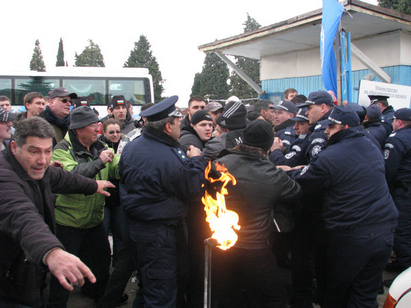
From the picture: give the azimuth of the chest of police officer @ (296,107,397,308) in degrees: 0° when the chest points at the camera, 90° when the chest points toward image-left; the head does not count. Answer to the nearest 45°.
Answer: approximately 135°

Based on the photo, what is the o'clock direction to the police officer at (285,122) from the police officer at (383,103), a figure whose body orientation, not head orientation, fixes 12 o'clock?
the police officer at (285,122) is roughly at 10 o'clock from the police officer at (383,103).

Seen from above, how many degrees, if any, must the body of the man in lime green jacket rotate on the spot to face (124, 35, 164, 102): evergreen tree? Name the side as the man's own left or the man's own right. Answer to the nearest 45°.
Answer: approximately 90° to the man's own left

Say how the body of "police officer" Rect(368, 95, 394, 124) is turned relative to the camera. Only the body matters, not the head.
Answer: to the viewer's left

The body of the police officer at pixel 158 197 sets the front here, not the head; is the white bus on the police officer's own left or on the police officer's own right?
on the police officer's own left

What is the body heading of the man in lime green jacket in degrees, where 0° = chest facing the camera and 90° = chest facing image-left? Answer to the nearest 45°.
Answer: approximately 270°

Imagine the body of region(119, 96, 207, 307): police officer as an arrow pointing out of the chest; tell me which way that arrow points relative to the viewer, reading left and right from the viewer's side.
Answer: facing away from the viewer and to the right of the viewer

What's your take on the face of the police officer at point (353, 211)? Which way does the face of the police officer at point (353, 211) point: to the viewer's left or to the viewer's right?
to the viewer's left

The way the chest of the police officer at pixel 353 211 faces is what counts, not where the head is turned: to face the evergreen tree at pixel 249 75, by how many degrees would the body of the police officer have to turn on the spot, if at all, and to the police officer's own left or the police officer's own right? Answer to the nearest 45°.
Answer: approximately 45° to the police officer's own right

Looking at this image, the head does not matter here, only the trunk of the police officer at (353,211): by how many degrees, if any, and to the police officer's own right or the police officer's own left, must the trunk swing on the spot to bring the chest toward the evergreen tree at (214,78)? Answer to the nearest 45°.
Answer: approximately 45° to the police officer's own right

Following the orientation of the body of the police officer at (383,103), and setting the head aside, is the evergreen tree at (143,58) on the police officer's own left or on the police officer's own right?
on the police officer's own right
